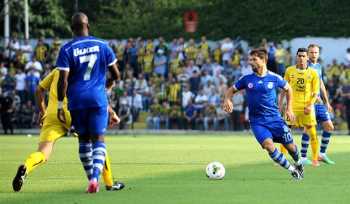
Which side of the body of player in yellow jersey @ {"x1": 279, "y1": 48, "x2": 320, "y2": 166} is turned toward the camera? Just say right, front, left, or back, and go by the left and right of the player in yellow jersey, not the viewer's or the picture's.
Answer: front

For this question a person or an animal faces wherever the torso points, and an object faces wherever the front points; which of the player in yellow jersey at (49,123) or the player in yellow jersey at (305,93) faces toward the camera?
the player in yellow jersey at (305,93)

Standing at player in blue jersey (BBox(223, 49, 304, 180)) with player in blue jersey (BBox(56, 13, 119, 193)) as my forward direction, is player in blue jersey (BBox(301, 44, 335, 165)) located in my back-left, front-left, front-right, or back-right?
back-right

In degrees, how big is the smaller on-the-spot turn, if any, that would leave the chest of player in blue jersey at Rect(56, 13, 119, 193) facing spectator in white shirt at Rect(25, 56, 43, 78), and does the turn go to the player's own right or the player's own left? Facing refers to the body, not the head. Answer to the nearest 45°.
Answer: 0° — they already face them

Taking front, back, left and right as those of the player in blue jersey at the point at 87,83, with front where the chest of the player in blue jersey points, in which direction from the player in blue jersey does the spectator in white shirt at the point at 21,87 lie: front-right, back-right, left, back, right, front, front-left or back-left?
front

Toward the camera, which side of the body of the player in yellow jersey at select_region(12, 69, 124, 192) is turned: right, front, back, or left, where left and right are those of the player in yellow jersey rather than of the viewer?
right

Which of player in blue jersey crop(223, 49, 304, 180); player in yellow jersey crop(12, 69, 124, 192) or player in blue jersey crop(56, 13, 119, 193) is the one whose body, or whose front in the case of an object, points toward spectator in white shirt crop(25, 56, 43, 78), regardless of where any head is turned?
player in blue jersey crop(56, 13, 119, 193)

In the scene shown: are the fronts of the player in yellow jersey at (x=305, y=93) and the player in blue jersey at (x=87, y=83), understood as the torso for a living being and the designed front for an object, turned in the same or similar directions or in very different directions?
very different directions

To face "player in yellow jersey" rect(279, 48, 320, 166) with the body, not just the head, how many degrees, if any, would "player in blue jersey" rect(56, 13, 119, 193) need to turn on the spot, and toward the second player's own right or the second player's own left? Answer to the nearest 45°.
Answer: approximately 45° to the second player's own right

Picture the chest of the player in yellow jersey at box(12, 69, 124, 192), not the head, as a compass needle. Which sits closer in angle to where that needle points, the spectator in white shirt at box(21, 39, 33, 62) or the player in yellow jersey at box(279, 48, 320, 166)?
the player in yellow jersey

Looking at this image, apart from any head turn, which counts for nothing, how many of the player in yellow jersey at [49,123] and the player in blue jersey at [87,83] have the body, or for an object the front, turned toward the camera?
0

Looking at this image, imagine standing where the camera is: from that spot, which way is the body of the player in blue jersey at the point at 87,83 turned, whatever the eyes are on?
away from the camera

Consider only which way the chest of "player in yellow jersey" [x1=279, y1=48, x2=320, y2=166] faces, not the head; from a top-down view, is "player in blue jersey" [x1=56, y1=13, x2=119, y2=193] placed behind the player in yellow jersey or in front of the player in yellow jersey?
in front

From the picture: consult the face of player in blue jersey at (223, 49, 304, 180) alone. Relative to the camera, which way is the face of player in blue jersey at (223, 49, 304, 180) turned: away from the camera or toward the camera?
toward the camera

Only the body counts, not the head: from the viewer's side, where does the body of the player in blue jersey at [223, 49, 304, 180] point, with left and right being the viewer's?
facing the viewer
